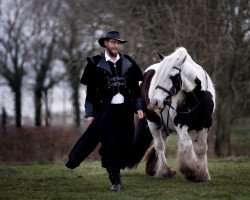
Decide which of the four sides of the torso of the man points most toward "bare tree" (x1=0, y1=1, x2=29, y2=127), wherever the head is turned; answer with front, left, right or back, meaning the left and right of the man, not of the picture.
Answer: back

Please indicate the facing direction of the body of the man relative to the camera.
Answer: toward the camera

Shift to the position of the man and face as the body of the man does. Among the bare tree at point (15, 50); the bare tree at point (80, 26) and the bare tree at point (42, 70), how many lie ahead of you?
0

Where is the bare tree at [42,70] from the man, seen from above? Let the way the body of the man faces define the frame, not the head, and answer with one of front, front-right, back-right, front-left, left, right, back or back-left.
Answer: back

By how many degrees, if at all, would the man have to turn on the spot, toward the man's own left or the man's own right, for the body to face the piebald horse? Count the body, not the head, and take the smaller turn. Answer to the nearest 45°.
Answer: approximately 135° to the man's own left

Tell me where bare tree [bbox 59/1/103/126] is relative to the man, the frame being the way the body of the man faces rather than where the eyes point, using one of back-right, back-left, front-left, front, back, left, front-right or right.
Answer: back
